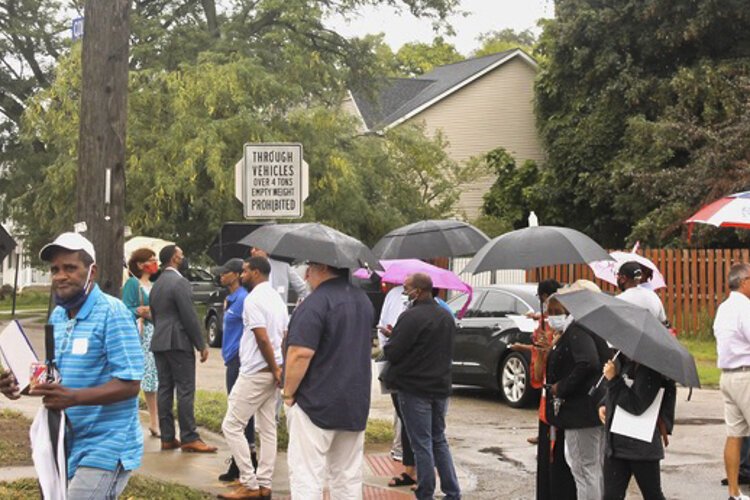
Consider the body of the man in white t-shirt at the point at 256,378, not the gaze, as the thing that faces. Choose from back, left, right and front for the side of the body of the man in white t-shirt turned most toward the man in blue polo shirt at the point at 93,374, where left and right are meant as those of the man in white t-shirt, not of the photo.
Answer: left

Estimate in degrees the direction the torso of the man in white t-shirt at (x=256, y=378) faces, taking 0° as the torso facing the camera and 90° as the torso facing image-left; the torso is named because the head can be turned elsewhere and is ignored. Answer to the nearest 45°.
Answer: approximately 90°

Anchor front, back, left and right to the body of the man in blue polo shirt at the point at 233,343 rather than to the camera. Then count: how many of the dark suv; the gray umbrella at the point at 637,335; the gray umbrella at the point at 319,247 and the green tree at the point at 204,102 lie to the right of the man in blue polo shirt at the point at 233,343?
2

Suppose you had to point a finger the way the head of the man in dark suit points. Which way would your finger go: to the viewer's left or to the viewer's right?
to the viewer's right

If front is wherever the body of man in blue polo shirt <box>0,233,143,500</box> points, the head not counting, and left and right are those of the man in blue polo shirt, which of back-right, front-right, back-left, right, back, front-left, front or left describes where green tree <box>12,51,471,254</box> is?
back-right

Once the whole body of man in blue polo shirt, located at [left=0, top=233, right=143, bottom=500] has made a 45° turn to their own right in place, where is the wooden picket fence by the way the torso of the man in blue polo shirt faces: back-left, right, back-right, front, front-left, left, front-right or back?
back-right

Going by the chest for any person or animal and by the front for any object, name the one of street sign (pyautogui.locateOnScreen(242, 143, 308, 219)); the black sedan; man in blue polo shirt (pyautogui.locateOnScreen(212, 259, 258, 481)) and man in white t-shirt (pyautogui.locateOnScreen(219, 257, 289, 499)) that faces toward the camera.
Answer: the street sign
